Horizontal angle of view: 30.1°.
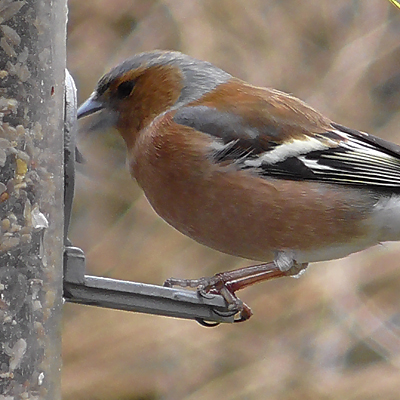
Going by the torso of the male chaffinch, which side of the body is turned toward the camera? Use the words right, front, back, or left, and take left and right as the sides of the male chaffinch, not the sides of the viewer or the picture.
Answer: left
